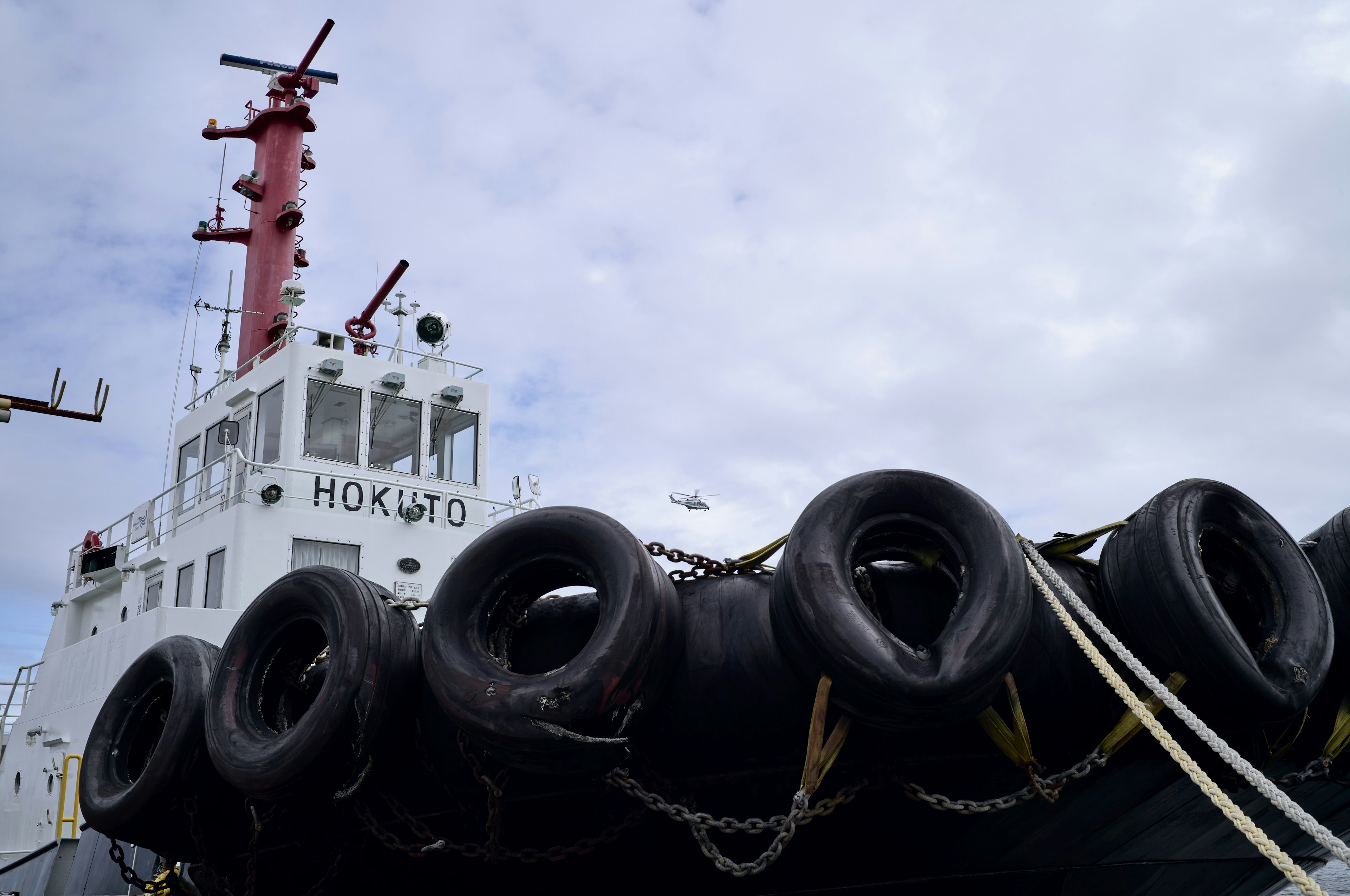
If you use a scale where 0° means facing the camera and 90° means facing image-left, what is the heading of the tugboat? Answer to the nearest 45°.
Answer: approximately 315°
